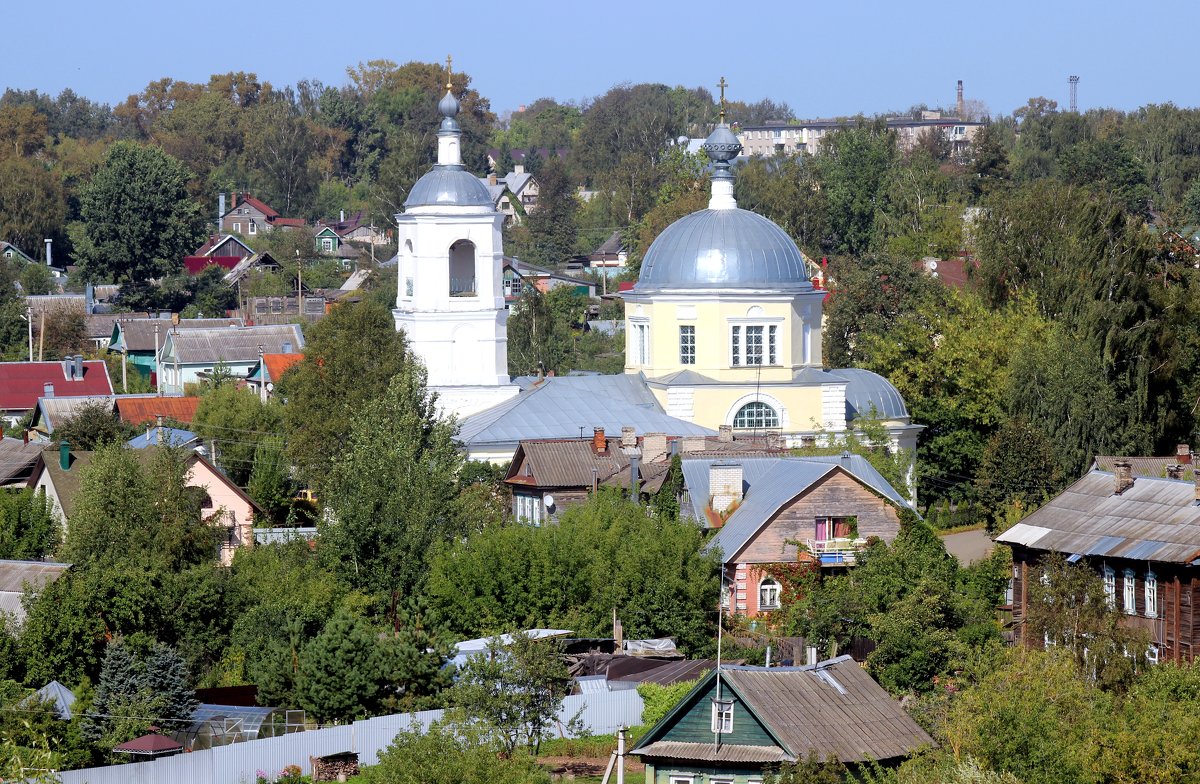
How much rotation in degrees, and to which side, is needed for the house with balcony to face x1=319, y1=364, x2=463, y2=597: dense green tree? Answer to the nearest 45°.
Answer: approximately 135° to its right

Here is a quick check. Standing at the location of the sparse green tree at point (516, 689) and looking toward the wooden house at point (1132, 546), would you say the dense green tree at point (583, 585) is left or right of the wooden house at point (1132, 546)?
left

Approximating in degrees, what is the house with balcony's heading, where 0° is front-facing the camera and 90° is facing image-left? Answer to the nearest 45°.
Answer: approximately 315°

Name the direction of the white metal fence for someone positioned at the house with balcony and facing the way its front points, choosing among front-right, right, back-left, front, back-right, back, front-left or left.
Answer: right

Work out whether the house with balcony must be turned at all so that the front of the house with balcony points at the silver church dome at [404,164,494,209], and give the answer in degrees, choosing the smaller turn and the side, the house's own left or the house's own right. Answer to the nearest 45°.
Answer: approximately 180°

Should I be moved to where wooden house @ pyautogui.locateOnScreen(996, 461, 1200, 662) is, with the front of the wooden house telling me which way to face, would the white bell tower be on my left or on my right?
on my right

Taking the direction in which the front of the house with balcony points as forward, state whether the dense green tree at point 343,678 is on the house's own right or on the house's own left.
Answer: on the house's own right

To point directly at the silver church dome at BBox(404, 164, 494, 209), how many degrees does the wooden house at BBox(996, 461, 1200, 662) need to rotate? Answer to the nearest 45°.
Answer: approximately 90° to its right

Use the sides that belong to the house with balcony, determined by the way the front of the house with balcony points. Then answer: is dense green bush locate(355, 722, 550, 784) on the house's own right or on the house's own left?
on the house's own right
